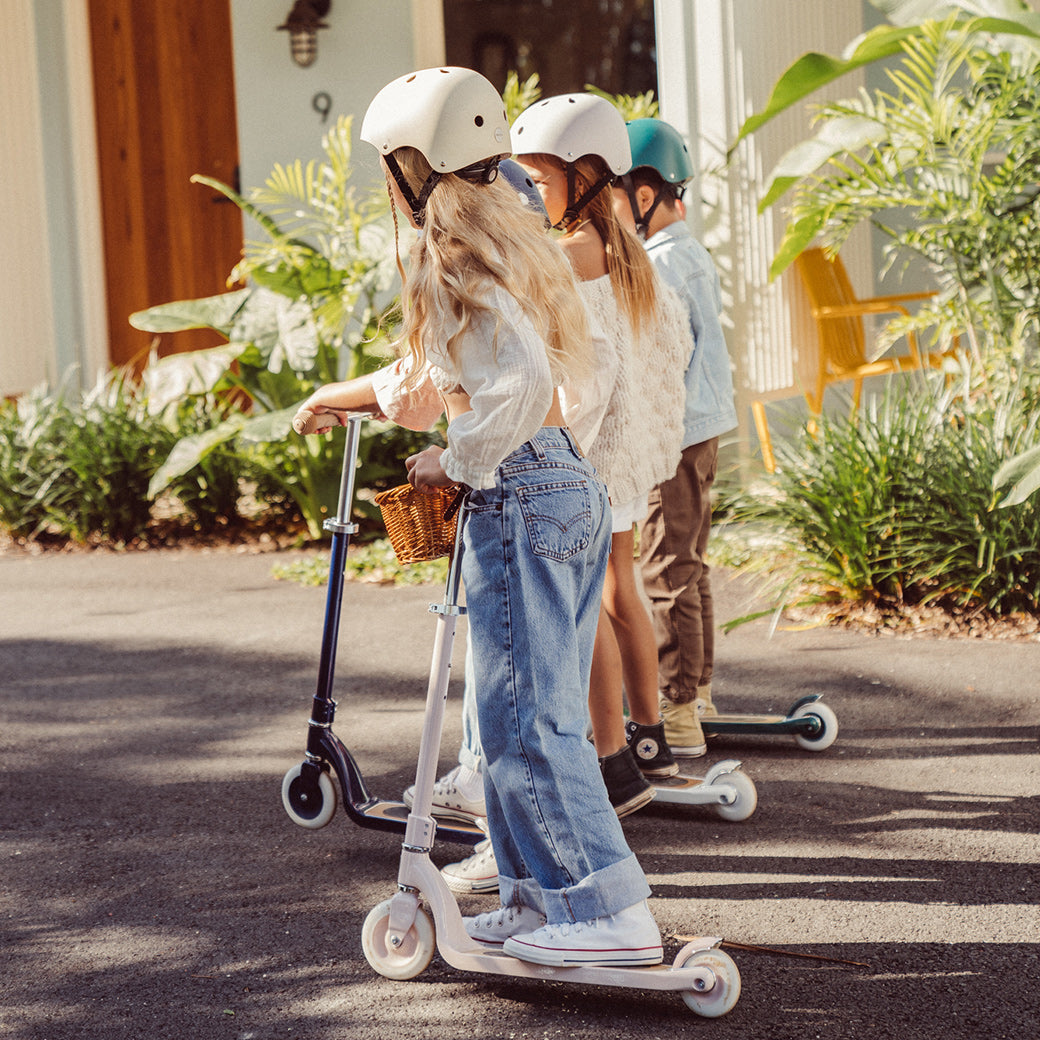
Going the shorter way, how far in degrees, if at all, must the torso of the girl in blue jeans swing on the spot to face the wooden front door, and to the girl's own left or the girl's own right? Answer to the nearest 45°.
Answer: approximately 45° to the girl's own right

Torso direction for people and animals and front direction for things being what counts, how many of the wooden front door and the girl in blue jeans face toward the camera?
1

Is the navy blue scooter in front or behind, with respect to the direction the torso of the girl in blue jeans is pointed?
in front

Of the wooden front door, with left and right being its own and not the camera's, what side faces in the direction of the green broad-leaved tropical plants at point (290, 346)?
front

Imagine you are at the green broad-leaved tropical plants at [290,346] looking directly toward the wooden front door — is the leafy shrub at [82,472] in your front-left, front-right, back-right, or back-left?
front-left

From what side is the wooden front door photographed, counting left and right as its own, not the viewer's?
front

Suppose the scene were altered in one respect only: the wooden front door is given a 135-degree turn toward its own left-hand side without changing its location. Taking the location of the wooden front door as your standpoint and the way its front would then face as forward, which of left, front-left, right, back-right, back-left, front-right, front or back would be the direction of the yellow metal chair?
right

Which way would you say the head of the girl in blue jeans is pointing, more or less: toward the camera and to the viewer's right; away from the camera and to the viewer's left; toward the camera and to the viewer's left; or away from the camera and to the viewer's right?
away from the camera and to the viewer's left

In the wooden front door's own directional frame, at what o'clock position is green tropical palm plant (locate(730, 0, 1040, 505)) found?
The green tropical palm plant is roughly at 11 o'clock from the wooden front door.

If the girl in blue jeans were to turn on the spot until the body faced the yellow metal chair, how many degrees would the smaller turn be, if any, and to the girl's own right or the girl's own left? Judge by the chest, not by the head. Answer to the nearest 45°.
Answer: approximately 45° to the girl's own right

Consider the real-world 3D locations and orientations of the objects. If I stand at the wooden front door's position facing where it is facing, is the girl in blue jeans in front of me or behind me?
in front
